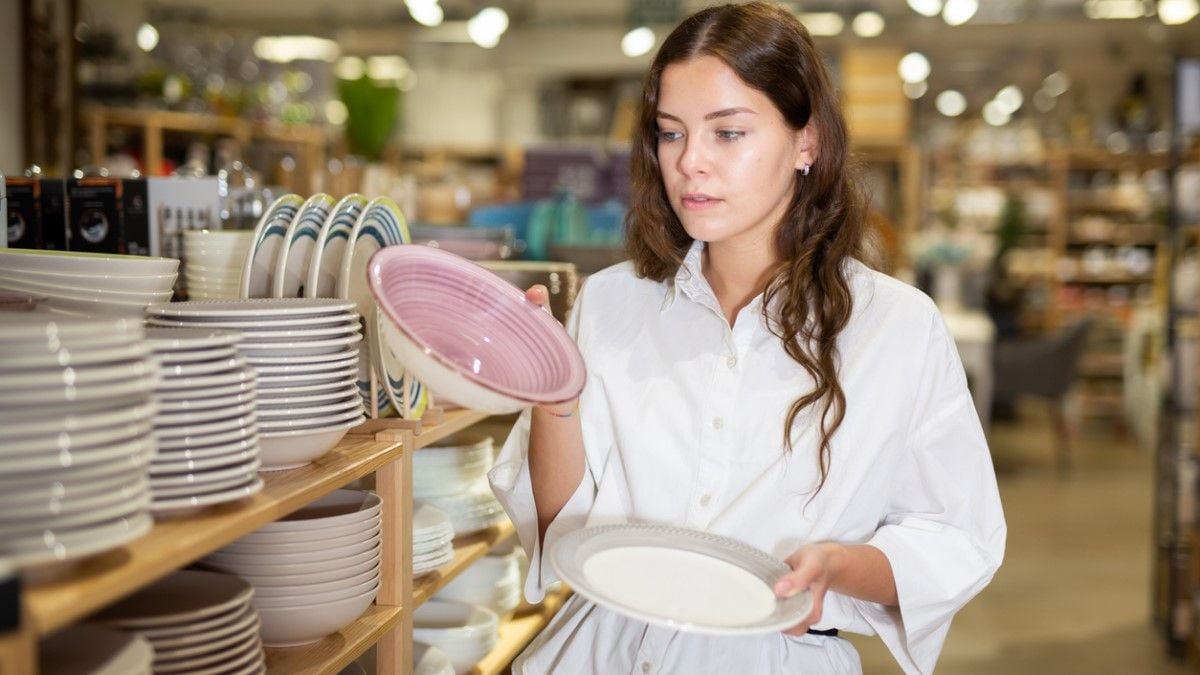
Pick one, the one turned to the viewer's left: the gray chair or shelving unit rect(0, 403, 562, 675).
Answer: the gray chair

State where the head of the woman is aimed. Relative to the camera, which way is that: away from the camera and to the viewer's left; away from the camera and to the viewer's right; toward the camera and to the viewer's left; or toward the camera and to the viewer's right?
toward the camera and to the viewer's left

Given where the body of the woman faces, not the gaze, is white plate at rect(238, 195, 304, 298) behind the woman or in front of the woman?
in front

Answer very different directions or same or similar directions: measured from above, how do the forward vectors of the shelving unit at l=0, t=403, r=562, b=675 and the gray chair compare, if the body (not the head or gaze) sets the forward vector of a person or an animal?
very different directions

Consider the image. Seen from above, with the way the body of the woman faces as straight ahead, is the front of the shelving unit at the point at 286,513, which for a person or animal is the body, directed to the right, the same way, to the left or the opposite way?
to the left

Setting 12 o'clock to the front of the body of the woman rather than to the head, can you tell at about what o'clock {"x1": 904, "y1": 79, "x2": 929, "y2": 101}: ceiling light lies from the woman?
The ceiling light is roughly at 5 o'clock from the woman.

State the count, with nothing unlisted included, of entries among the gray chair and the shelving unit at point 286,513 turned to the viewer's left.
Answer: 1

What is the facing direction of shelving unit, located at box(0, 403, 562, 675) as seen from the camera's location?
facing the viewer and to the right of the viewer

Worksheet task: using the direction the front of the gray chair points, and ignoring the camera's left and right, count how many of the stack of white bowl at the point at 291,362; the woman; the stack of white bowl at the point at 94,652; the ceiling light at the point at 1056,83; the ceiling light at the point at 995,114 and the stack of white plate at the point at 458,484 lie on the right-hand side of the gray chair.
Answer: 2

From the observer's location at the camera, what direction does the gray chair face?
facing to the left of the viewer

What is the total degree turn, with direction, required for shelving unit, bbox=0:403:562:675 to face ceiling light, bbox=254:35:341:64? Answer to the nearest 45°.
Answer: approximately 135° to its left

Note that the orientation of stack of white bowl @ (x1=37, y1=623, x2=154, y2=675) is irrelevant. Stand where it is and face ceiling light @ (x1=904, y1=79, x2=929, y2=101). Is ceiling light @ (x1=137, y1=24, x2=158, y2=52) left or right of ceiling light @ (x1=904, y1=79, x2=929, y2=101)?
left
